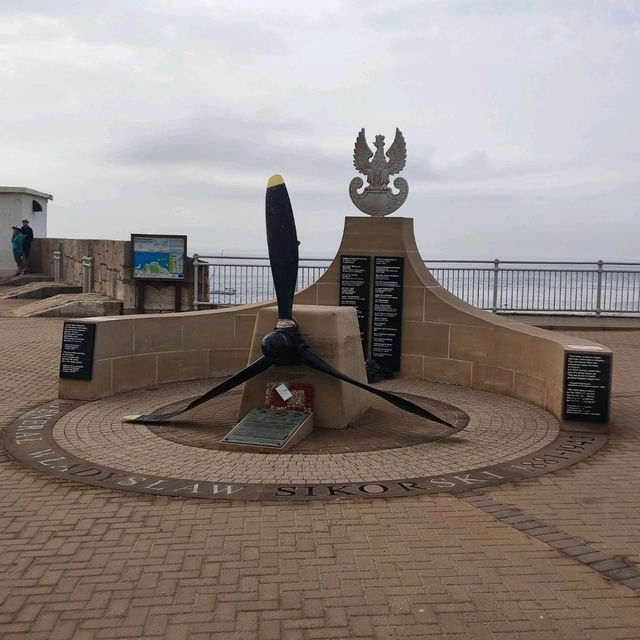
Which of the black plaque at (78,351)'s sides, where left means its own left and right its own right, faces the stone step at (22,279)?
back

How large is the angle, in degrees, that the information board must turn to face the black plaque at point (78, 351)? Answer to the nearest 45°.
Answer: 0° — it already faces it

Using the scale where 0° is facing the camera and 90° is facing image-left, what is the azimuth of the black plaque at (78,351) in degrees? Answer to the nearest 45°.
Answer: approximately 0°

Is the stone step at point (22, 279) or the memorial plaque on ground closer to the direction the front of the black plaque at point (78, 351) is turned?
the memorial plaque on ground

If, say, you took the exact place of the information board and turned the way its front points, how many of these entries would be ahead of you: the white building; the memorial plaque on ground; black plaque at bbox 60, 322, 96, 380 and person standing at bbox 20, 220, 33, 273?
2

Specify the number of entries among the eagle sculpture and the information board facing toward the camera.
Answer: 2

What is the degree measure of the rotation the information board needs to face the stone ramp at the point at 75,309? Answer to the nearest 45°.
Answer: approximately 135° to its right

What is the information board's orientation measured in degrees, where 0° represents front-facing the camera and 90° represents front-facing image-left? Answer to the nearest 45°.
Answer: approximately 0°
